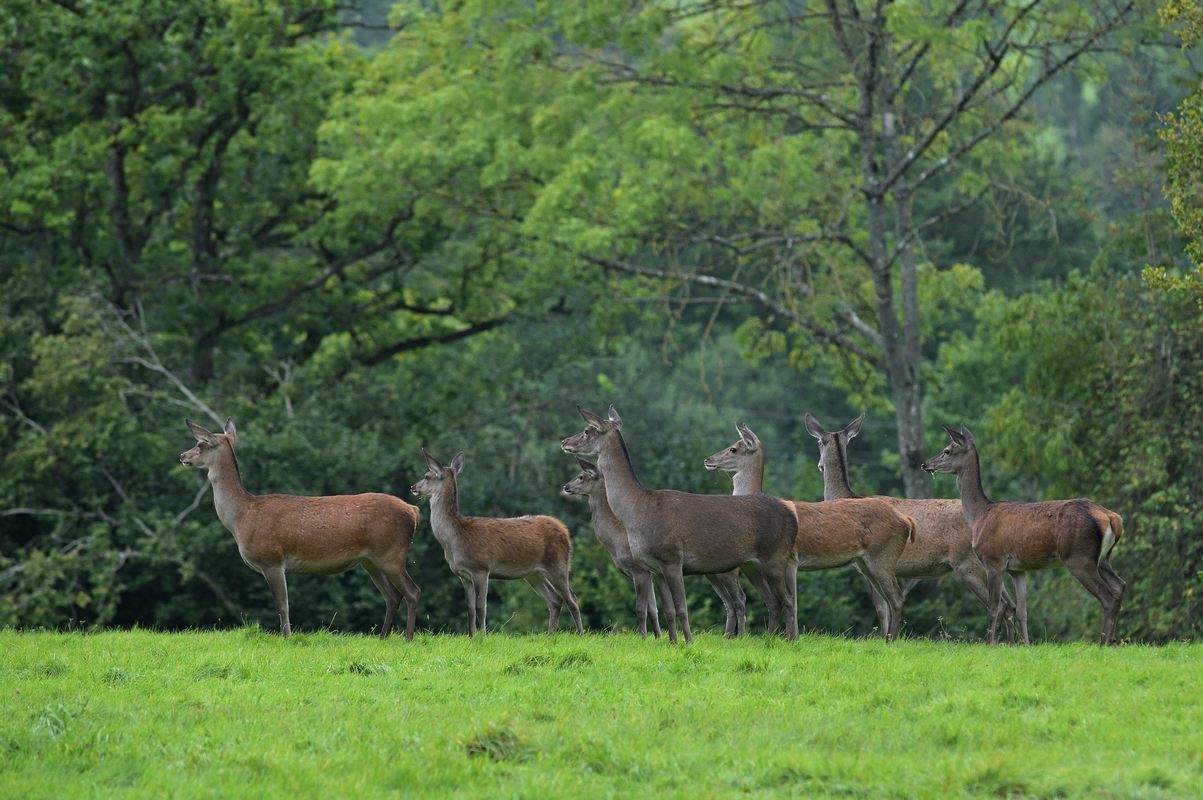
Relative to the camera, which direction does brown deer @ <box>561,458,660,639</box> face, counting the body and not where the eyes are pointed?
to the viewer's left

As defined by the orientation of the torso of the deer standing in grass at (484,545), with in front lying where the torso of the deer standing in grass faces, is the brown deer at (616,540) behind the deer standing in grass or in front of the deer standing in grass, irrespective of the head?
behind

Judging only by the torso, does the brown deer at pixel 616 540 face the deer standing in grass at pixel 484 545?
yes

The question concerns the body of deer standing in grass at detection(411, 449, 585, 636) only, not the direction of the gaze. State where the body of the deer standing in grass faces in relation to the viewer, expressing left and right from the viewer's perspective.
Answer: facing to the left of the viewer

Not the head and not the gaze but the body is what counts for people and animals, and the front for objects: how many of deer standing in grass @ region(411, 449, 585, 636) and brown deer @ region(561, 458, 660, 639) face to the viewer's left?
2
